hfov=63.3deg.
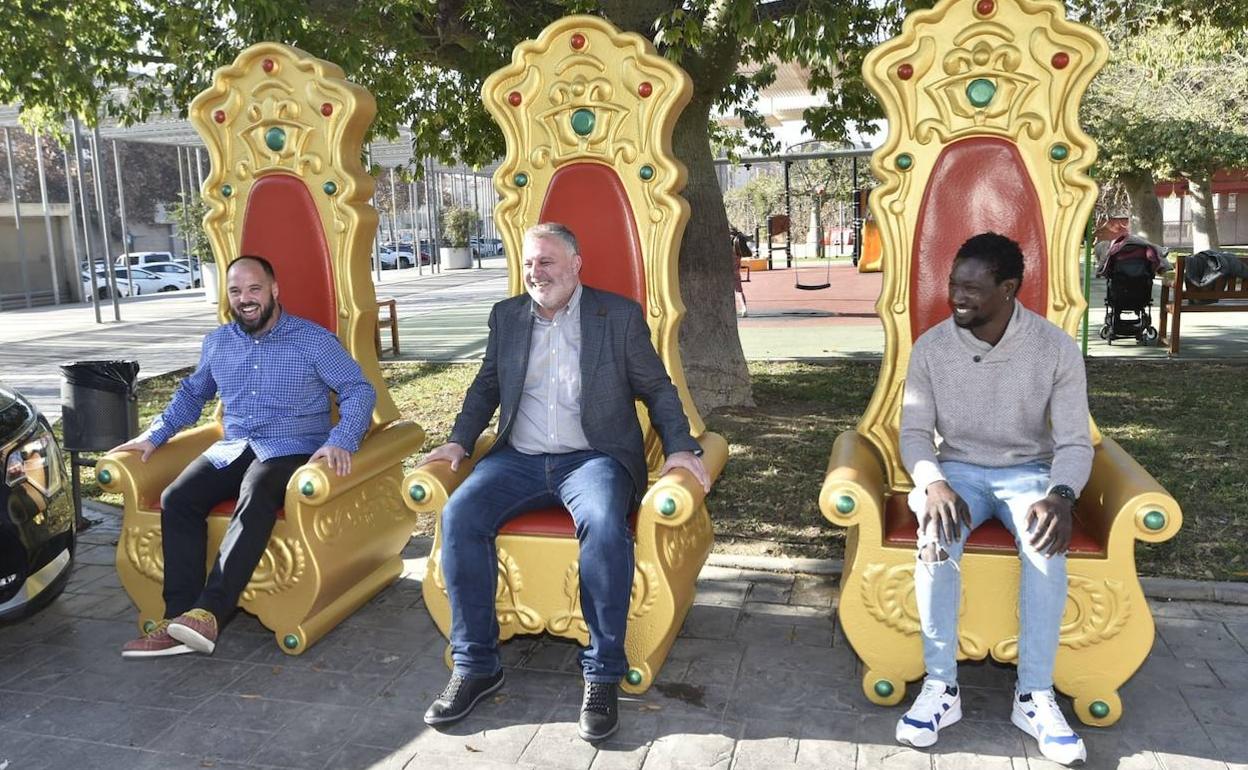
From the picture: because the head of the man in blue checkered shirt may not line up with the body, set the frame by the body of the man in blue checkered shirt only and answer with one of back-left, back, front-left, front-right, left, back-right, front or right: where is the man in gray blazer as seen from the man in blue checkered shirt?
left

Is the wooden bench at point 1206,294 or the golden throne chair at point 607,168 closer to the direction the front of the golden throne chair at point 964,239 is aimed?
the golden throne chair

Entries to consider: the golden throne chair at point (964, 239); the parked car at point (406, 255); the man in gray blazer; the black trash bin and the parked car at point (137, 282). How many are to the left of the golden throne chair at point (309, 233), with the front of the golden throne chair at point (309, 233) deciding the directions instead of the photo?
2

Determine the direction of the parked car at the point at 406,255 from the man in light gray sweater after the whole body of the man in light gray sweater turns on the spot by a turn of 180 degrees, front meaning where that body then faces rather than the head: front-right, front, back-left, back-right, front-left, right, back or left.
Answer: front-left

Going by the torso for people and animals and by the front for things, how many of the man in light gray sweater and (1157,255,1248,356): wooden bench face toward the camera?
1

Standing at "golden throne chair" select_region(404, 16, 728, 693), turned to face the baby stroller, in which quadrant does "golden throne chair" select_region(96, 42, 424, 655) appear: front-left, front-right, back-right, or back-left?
back-left

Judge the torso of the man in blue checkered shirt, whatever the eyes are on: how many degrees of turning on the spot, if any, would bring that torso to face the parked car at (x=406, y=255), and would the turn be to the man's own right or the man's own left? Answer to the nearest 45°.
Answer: approximately 135° to the man's own right

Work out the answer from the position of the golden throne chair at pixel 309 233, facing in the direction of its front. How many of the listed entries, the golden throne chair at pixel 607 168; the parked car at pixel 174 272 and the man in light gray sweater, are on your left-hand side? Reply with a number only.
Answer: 2

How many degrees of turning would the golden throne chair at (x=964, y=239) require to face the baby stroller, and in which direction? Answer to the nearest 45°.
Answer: approximately 180°

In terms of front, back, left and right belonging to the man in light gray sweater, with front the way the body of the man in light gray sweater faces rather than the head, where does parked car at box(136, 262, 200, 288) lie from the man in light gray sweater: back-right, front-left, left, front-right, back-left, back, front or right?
back-right
